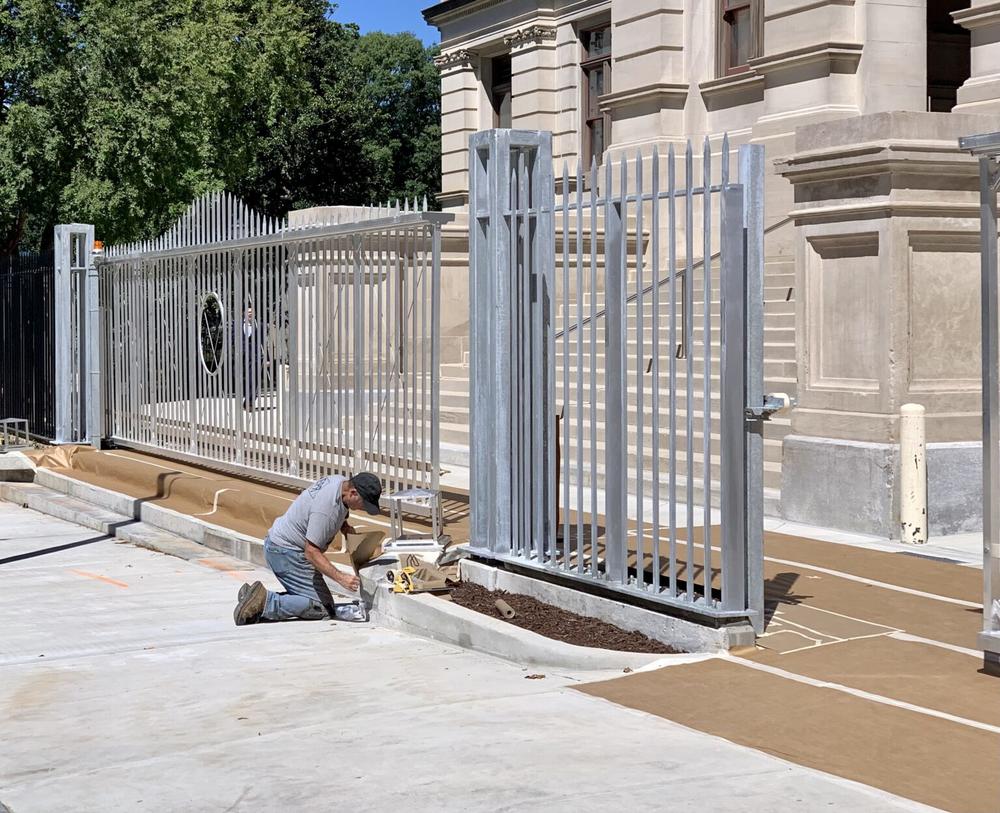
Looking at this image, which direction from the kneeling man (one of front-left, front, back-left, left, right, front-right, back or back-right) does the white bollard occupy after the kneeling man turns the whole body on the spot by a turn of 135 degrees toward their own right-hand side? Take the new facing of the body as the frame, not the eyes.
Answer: back-left

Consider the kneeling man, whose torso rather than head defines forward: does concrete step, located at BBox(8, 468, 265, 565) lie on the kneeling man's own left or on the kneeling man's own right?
on the kneeling man's own left

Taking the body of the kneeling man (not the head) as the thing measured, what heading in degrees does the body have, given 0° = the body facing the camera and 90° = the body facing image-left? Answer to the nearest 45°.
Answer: approximately 270°

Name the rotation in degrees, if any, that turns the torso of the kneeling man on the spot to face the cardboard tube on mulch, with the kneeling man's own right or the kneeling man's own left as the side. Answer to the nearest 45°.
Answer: approximately 45° to the kneeling man's own right

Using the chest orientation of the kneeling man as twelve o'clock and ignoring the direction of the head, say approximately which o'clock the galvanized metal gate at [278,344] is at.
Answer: The galvanized metal gate is roughly at 9 o'clock from the kneeling man.

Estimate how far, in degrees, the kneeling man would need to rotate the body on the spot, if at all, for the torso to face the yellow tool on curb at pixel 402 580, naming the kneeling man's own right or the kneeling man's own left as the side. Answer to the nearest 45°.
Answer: approximately 45° to the kneeling man's own right

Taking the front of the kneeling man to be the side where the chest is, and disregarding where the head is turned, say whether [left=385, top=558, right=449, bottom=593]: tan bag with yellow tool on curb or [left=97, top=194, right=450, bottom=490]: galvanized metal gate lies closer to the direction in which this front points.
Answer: the tan bag with yellow tool on curb

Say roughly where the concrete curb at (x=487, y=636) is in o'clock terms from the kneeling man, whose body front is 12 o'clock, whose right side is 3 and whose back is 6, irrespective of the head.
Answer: The concrete curb is roughly at 2 o'clock from the kneeling man.
